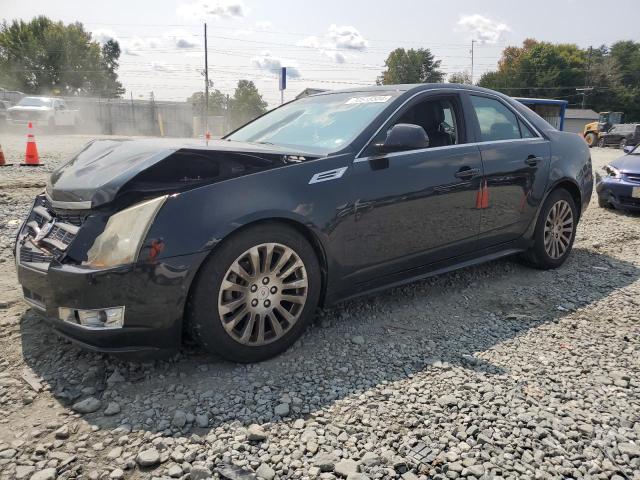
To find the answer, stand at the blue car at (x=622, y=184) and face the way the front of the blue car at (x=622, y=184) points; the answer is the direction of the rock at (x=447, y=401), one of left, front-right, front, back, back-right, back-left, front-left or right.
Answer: front-left

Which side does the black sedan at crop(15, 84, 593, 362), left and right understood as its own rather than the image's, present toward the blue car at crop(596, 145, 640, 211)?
back

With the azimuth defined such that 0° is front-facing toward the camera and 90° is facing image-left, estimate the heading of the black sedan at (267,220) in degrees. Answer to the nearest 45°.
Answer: approximately 45°

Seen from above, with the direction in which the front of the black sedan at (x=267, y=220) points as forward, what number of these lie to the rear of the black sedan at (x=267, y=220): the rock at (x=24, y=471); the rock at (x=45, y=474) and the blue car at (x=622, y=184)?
1

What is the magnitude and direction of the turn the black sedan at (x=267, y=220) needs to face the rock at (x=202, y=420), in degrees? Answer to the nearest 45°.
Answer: approximately 45° to its left

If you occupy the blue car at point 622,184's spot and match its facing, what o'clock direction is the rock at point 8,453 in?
The rock is roughly at 11 o'clock from the blue car.

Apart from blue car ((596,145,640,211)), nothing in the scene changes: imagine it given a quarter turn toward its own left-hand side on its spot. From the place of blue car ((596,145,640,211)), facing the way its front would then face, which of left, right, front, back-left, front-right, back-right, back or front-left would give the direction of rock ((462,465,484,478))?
front-right

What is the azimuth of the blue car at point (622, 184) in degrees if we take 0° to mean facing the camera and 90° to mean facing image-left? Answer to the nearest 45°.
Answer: approximately 45°

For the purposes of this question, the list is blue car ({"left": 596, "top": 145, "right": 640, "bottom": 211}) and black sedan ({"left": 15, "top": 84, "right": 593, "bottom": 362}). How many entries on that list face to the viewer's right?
0

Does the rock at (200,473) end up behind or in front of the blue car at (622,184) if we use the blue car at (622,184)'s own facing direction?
in front

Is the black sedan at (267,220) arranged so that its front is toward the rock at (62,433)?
yes
